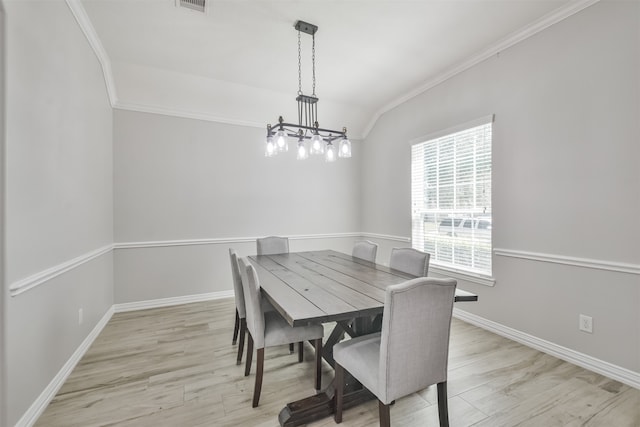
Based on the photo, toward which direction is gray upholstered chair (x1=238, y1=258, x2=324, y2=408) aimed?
to the viewer's right

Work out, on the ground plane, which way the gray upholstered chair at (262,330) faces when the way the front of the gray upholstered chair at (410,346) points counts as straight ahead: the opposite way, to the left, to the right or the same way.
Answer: to the right

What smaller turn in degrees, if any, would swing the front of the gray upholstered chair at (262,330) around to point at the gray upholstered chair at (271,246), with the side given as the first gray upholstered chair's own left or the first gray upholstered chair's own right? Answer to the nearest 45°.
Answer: approximately 90° to the first gray upholstered chair's own left

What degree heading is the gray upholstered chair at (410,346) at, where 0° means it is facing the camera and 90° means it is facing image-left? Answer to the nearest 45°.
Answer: approximately 135°

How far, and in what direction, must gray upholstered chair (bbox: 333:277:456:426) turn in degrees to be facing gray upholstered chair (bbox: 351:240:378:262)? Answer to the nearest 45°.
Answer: approximately 45° to its right

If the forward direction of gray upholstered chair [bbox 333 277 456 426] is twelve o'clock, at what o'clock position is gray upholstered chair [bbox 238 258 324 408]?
gray upholstered chair [bbox 238 258 324 408] is roughly at 11 o'clock from gray upholstered chair [bbox 333 277 456 426].

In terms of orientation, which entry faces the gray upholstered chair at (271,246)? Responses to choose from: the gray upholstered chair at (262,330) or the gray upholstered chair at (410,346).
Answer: the gray upholstered chair at (410,346)

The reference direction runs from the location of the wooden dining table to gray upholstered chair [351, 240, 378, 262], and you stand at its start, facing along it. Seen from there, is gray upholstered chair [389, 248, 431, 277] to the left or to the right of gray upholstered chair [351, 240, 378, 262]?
right

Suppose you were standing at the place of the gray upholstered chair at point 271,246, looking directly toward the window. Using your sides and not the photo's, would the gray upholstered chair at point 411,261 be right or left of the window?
right

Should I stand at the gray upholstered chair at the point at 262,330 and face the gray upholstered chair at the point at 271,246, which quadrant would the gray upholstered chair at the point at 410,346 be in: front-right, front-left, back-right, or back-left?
back-right
